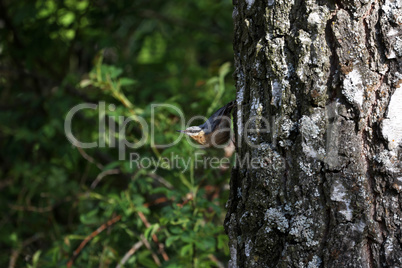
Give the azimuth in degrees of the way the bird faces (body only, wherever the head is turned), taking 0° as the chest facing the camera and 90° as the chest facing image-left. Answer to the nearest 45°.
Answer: approximately 90°

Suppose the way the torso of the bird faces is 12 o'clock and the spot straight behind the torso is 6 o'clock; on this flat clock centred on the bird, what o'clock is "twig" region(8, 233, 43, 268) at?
The twig is roughly at 1 o'clock from the bird.

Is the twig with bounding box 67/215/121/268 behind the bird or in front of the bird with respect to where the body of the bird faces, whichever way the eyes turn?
in front
